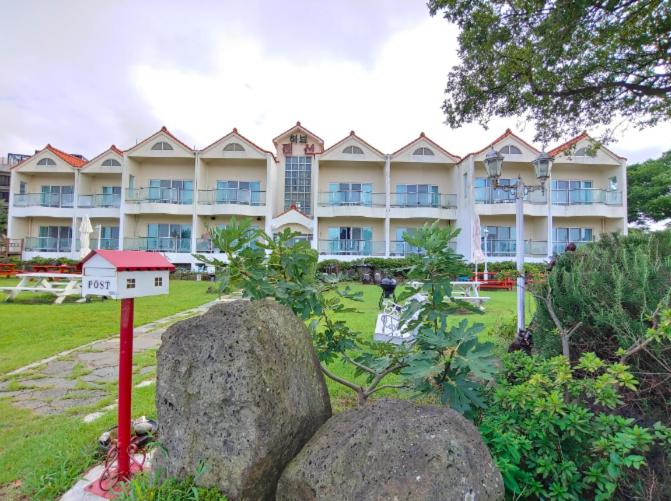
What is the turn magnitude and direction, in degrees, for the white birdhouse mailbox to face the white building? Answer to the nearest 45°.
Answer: approximately 180°

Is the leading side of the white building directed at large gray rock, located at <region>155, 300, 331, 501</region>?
yes

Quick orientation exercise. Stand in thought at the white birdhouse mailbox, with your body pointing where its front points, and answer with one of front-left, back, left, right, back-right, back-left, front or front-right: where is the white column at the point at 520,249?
back-left

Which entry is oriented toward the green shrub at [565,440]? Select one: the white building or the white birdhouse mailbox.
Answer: the white building

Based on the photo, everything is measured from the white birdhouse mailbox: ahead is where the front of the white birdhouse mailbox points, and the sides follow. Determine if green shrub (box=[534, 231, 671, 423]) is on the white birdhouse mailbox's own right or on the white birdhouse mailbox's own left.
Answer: on the white birdhouse mailbox's own left

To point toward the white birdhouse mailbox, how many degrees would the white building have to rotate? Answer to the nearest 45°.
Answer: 0° — it already faces it

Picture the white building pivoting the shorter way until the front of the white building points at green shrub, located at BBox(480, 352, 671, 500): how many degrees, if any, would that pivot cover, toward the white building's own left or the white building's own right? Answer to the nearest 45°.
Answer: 0° — it already faces it

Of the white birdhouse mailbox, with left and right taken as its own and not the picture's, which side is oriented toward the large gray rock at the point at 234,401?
left

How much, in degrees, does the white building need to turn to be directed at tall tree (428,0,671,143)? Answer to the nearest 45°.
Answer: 0° — it already faces it

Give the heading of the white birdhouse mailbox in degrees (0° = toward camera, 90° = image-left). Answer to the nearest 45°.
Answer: approximately 45°

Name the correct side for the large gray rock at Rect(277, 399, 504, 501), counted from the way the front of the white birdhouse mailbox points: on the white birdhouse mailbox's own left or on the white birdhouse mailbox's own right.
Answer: on the white birdhouse mailbox's own left

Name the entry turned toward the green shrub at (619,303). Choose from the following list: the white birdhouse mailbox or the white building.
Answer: the white building

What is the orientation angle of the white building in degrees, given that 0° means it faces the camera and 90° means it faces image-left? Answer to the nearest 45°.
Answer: approximately 0°
